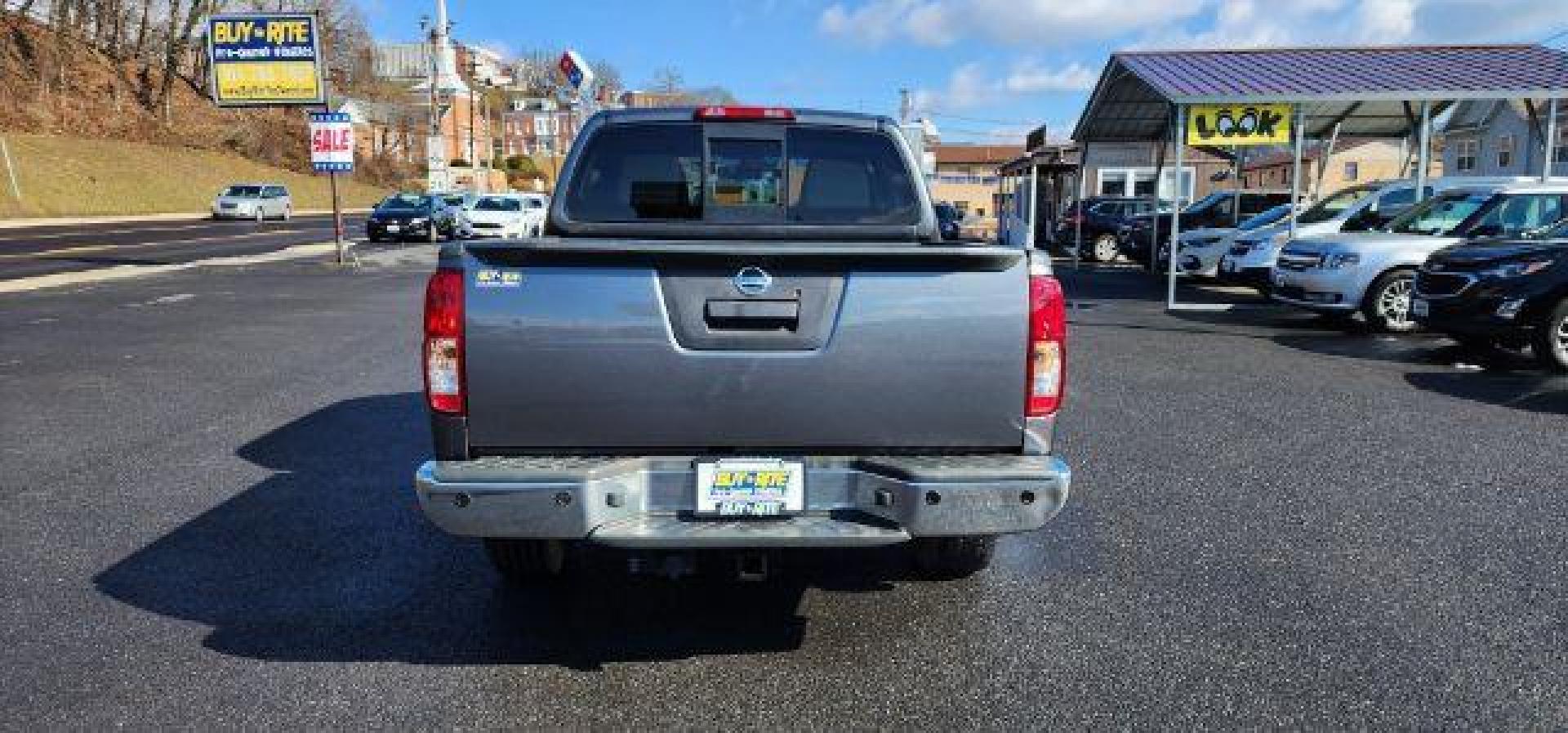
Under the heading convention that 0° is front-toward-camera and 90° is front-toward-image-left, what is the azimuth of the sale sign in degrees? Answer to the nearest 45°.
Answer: approximately 0°

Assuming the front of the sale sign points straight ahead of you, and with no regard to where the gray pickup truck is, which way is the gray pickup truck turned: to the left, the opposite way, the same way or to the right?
the opposite way

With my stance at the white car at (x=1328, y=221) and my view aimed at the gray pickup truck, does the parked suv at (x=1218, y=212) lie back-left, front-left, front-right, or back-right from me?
back-right

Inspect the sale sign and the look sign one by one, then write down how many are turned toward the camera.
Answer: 2

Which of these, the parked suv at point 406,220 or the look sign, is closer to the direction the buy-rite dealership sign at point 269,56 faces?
the look sign

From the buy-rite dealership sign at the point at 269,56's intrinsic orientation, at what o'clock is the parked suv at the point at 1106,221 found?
The parked suv is roughly at 10 o'clock from the buy-rite dealership sign.

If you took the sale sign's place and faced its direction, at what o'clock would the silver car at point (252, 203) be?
The silver car is roughly at 6 o'clock from the sale sign.

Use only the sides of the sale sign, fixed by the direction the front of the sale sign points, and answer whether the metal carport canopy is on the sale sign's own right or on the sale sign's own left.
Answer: on the sale sign's own left

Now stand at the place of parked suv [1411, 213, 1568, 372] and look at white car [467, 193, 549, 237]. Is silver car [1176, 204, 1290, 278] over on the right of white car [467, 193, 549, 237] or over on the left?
right

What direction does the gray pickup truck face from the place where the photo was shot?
facing away from the viewer

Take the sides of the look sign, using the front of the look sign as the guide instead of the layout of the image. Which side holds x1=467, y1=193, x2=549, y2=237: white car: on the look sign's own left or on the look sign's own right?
on the look sign's own right

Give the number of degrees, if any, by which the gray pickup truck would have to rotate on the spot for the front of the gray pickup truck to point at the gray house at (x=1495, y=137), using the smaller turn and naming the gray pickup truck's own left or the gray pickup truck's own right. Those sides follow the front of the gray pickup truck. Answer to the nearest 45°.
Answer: approximately 45° to the gray pickup truck's own right
